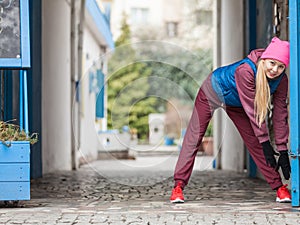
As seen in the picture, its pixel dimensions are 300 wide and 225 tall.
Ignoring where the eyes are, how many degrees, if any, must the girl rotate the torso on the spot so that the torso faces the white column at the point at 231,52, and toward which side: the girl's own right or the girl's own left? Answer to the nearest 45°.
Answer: approximately 135° to the girl's own left

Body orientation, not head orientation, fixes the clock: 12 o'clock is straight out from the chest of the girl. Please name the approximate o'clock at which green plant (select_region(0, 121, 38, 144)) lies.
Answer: The green plant is roughly at 4 o'clock from the girl.

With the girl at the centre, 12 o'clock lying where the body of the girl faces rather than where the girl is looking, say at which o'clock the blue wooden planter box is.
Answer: The blue wooden planter box is roughly at 4 o'clock from the girl.

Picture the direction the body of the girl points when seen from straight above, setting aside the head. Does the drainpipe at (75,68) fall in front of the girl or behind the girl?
behind

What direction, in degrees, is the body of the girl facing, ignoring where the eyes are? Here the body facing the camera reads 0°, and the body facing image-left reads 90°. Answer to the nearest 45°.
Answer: approximately 315°

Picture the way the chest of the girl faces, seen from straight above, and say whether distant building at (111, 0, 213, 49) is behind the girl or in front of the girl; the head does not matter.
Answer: behind

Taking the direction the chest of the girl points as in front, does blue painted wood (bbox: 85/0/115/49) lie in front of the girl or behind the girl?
behind
